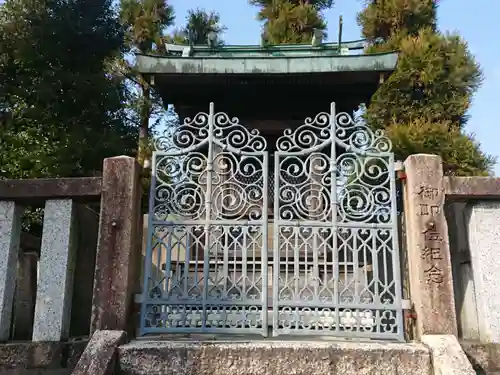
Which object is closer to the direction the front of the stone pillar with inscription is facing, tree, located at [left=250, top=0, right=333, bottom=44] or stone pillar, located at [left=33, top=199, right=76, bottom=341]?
the stone pillar

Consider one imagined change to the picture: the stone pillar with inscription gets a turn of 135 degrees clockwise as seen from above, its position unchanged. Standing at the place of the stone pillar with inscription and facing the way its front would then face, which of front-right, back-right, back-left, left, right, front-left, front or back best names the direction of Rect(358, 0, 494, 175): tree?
front-right

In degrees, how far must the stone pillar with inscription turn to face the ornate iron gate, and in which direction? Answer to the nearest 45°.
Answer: approximately 90° to its right

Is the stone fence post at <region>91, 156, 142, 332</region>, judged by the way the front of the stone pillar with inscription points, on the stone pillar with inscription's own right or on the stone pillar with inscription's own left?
on the stone pillar with inscription's own right

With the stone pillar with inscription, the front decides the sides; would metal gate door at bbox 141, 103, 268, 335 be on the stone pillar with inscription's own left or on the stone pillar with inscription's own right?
on the stone pillar with inscription's own right

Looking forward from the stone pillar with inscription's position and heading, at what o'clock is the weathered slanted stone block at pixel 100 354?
The weathered slanted stone block is roughly at 2 o'clock from the stone pillar with inscription.

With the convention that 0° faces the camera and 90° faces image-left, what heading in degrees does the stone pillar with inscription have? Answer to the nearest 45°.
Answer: approximately 0°

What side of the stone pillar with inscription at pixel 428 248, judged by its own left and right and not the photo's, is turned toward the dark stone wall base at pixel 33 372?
right

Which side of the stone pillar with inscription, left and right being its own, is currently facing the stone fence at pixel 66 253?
right
